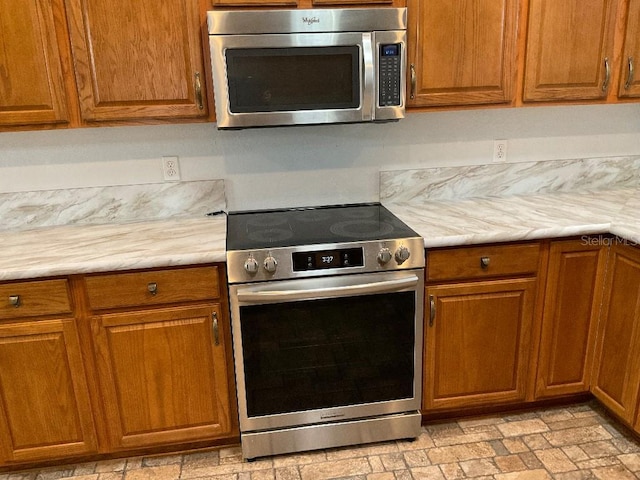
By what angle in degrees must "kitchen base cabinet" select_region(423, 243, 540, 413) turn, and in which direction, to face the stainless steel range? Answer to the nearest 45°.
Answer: approximately 45° to its right

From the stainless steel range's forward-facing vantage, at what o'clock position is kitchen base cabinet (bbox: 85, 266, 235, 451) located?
The kitchen base cabinet is roughly at 3 o'clock from the stainless steel range.

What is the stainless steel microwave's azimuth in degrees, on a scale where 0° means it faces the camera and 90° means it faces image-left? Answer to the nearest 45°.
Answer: approximately 0°

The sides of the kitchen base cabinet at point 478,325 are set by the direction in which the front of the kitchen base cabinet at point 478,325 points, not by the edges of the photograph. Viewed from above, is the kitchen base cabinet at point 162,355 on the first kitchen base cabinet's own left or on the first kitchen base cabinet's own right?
on the first kitchen base cabinet's own right

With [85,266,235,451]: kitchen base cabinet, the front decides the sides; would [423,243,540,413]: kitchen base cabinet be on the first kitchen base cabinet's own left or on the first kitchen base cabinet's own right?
on the first kitchen base cabinet's own left

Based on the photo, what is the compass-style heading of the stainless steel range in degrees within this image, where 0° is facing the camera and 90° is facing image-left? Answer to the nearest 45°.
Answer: approximately 0°

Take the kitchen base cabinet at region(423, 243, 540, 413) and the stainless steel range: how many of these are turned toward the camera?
2

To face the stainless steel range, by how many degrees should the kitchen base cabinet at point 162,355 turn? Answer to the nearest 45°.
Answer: approximately 90° to its left
